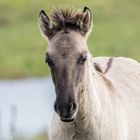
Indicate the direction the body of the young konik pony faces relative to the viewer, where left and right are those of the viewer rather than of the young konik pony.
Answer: facing the viewer and to the left of the viewer
